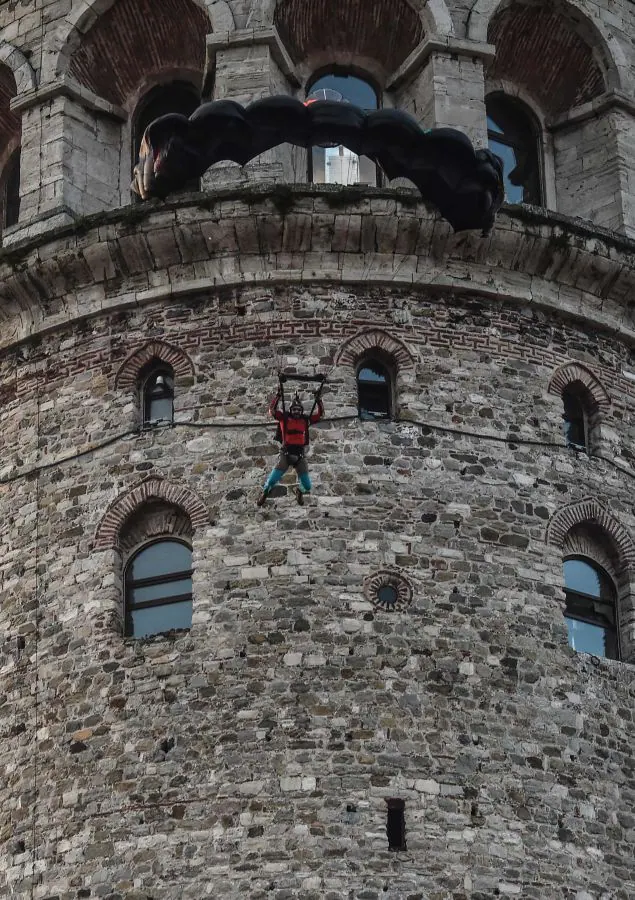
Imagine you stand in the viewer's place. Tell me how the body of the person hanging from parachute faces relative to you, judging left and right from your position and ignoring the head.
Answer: facing the viewer
